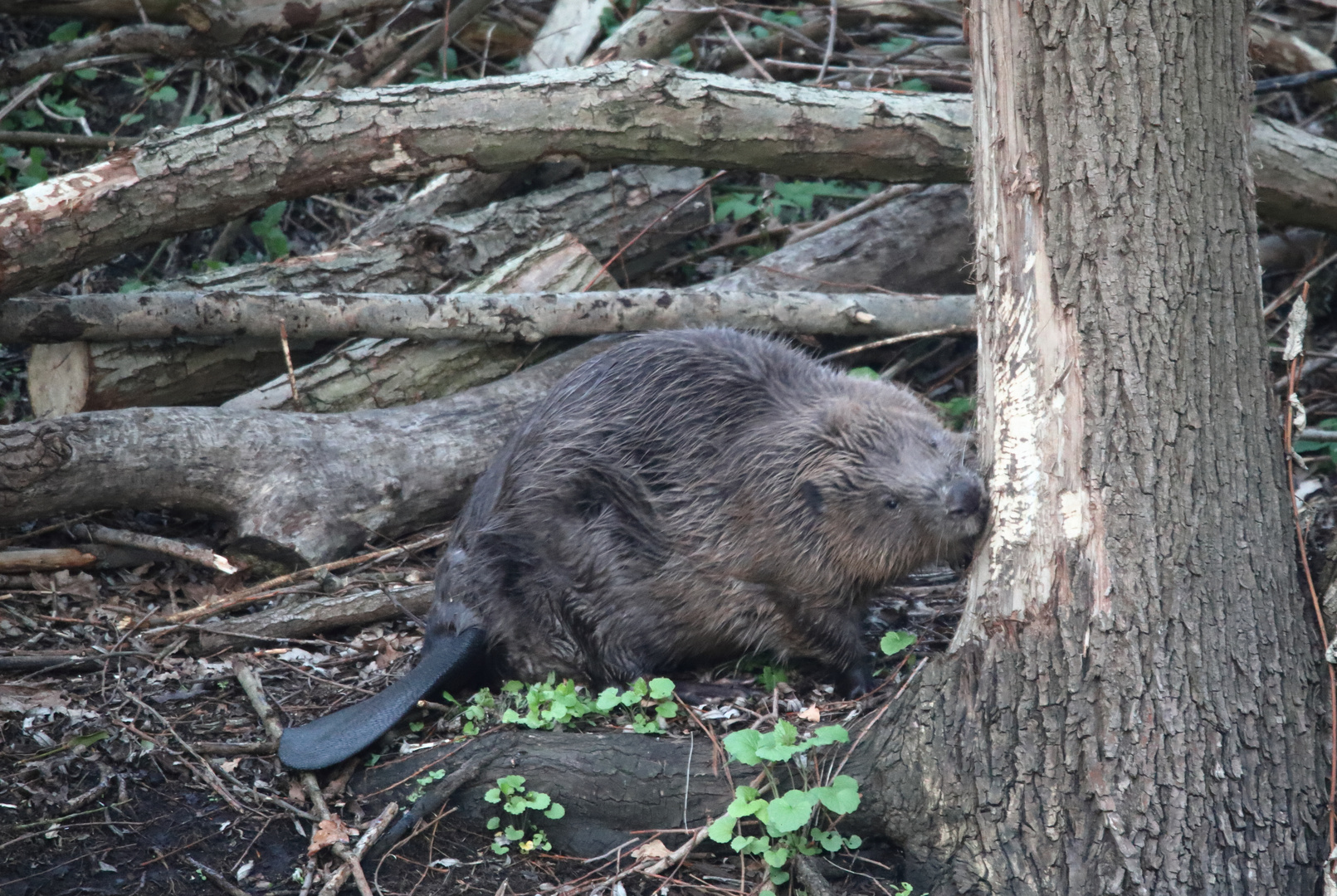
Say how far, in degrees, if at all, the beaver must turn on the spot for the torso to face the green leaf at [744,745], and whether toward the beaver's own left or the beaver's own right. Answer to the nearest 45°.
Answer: approximately 90° to the beaver's own right

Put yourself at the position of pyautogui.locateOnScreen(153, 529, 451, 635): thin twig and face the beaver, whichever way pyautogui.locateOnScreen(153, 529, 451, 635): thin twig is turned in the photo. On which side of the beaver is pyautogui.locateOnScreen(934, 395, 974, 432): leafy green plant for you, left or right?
left

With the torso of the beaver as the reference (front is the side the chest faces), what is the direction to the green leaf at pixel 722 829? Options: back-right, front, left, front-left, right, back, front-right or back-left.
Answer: right

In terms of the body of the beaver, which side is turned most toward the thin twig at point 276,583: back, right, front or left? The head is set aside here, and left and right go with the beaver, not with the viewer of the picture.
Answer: back

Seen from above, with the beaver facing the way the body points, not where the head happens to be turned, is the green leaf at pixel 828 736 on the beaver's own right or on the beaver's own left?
on the beaver's own right

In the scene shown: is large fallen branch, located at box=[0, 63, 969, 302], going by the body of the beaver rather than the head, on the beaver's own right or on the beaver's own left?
on the beaver's own left

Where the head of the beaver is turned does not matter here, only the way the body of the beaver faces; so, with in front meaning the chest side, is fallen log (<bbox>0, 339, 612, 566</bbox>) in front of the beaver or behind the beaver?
behind

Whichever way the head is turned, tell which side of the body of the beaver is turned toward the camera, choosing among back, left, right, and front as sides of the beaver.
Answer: right

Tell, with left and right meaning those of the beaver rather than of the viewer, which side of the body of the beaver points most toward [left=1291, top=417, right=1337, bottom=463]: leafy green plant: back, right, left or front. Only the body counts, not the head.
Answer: front

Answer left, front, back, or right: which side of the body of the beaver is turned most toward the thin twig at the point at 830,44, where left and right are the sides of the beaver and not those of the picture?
left

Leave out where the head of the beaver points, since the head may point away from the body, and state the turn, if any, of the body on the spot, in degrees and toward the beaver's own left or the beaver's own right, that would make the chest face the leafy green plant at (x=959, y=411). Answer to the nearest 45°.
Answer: approximately 45° to the beaver's own left
